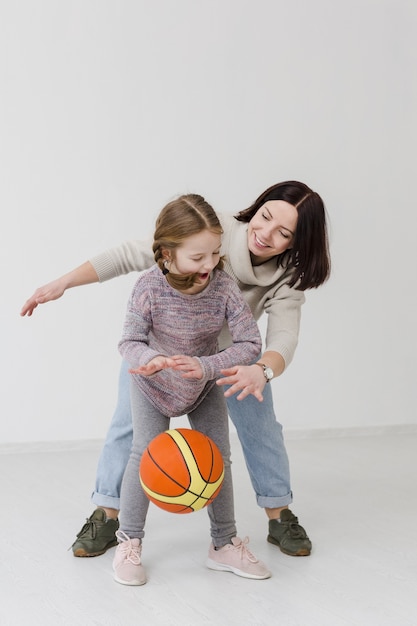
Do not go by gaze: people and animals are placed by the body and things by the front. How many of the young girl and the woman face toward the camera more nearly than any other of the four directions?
2

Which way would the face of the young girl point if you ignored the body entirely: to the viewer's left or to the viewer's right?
to the viewer's right

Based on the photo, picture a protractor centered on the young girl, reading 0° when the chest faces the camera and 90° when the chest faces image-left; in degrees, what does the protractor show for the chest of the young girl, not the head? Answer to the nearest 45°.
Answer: approximately 0°
